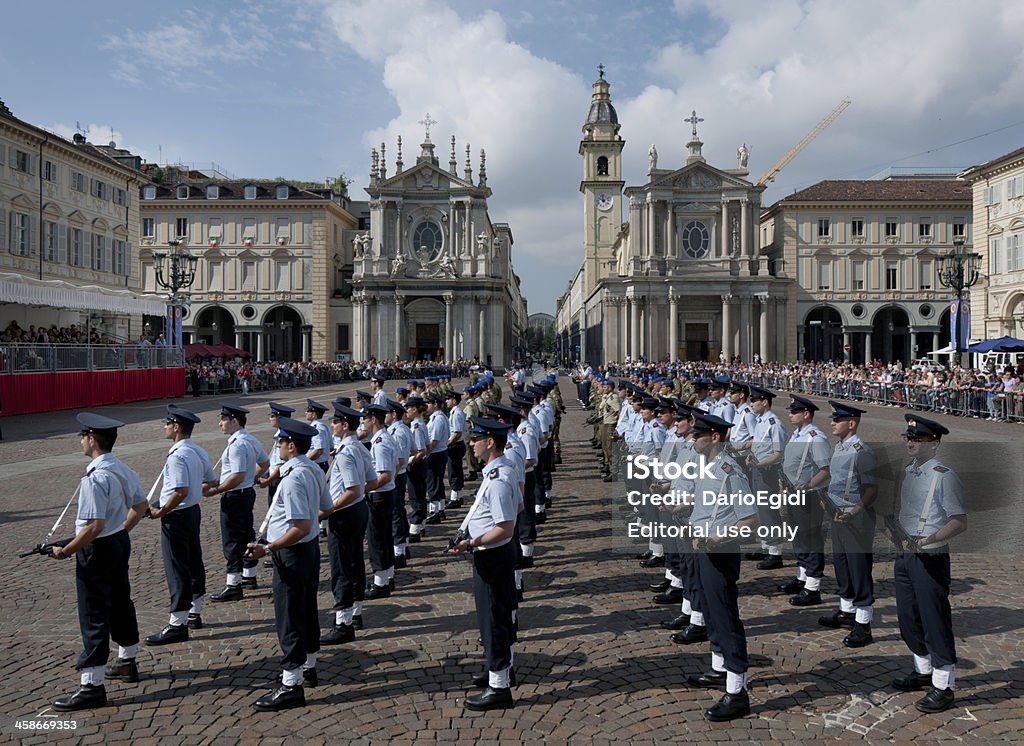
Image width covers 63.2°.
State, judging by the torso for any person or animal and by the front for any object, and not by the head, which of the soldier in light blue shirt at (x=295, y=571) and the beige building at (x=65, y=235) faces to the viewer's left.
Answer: the soldier in light blue shirt

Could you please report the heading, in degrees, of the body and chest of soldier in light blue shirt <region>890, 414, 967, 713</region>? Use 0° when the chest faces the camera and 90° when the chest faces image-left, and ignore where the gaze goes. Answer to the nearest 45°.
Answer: approximately 45°

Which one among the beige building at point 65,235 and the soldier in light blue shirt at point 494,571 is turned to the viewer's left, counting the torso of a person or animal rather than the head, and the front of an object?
the soldier in light blue shirt

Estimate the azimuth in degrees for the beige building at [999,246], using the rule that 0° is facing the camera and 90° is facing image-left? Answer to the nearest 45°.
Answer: approximately 45°

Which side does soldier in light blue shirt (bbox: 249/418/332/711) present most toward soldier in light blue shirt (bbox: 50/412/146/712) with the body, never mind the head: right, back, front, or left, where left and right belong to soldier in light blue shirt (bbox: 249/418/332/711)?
front

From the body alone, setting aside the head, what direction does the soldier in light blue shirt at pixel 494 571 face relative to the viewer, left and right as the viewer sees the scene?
facing to the left of the viewer

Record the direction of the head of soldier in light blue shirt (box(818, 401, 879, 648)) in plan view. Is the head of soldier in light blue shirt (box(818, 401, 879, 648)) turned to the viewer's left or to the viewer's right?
to the viewer's left

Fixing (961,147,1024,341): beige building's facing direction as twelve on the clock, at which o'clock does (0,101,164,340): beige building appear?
(0,101,164,340): beige building is roughly at 12 o'clock from (961,147,1024,341): beige building.

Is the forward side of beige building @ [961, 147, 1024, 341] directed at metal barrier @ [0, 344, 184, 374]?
yes

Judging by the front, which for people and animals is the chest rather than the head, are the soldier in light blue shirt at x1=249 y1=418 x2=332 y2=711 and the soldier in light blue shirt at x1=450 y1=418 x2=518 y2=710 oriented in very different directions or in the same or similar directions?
same or similar directions

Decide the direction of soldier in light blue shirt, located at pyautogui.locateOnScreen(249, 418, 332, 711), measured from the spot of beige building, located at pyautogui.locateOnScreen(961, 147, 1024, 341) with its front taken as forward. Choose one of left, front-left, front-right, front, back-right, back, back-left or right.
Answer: front-left

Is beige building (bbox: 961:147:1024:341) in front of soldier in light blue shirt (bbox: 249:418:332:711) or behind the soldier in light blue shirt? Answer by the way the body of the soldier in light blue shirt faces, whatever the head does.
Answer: behind
